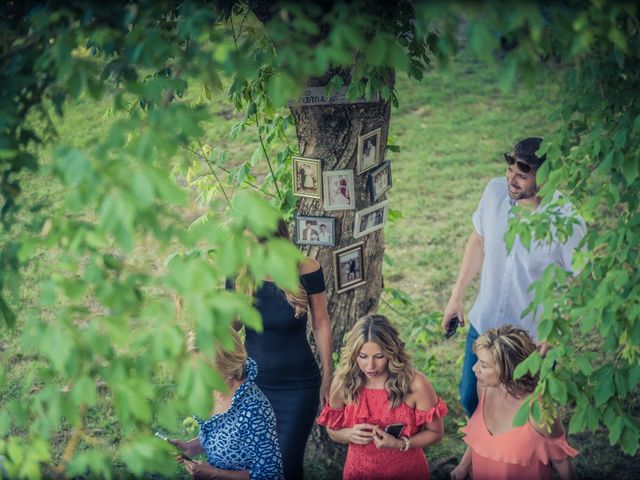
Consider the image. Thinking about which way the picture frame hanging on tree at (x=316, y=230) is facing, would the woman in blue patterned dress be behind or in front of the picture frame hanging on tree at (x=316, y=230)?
in front

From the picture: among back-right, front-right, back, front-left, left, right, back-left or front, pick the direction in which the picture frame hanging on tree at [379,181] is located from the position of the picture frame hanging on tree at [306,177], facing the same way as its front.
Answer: left

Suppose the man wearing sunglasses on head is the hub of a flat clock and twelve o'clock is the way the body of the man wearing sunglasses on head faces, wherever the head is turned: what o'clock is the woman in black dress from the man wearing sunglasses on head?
The woman in black dress is roughly at 2 o'clock from the man wearing sunglasses on head.

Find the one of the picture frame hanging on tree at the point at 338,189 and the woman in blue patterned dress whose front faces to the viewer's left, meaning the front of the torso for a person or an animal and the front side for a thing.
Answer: the woman in blue patterned dress

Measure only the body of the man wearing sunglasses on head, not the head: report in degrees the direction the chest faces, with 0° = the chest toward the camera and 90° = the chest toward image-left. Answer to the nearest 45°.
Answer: approximately 0°

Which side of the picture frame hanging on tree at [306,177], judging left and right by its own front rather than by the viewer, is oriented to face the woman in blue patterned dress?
front

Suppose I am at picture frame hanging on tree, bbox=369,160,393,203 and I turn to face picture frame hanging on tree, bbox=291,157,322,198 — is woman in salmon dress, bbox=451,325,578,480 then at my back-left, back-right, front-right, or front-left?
back-left

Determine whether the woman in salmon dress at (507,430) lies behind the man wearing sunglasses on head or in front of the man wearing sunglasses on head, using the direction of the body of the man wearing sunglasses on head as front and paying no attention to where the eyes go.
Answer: in front
